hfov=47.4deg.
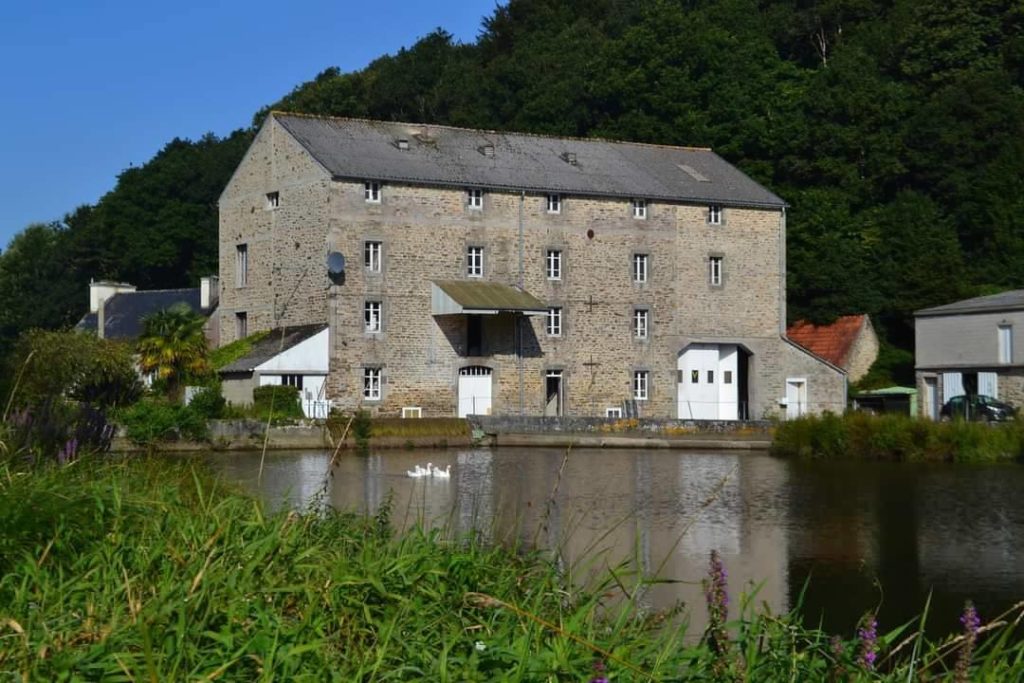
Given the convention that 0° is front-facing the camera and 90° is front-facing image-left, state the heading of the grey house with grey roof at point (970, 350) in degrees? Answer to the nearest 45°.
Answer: approximately 0°

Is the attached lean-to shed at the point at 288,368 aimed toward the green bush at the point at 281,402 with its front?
yes

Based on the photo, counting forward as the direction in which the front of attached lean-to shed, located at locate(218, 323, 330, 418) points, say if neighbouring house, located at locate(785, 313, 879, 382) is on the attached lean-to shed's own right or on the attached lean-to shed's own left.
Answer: on the attached lean-to shed's own left

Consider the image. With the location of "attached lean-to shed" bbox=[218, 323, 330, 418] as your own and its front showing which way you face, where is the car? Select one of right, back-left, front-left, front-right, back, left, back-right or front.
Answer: left

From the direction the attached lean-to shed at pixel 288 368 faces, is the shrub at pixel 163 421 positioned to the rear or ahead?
ahead

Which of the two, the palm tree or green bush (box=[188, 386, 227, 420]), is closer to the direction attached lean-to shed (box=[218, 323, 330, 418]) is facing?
the green bush

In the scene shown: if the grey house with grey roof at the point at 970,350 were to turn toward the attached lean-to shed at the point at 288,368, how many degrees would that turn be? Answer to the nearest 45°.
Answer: approximately 45° to its right

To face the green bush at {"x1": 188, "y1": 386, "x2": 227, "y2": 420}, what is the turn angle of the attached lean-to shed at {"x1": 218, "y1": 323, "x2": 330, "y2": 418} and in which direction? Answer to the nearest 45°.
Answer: approximately 45° to its right

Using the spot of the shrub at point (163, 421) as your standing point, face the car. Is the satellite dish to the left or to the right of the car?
left

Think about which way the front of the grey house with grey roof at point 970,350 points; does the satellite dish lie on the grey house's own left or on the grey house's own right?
on the grey house's own right

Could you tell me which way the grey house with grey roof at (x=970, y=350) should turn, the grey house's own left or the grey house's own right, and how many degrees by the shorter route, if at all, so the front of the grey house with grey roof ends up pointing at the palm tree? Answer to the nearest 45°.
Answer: approximately 45° to the grey house's own right

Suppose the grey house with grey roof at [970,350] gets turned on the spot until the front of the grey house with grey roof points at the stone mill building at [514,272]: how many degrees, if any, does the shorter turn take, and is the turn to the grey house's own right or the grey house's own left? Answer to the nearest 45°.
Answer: approximately 90° to the grey house's own right

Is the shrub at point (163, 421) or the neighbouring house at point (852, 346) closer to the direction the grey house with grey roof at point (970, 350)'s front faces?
the shrub

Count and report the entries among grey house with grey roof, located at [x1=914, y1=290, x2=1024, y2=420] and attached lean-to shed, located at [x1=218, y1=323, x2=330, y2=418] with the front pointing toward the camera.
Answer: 2

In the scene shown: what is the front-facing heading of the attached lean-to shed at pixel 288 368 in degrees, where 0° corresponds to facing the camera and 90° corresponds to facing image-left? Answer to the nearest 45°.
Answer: approximately 0°
